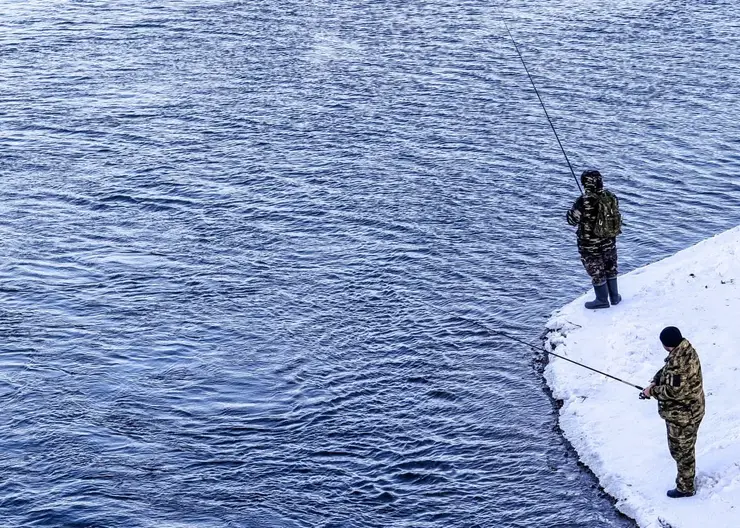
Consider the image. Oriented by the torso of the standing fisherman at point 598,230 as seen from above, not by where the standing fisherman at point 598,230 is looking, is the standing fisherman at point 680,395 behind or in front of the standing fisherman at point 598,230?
behind

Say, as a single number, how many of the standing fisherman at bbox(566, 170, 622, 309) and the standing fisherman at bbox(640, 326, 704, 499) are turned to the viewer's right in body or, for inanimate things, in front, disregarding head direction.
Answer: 0

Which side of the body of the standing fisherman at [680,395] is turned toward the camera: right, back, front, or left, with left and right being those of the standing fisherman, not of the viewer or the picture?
left

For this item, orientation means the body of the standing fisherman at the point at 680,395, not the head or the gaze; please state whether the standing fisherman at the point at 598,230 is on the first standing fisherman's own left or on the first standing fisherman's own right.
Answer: on the first standing fisherman's own right

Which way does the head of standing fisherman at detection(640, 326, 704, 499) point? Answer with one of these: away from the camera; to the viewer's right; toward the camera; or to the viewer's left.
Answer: to the viewer's left

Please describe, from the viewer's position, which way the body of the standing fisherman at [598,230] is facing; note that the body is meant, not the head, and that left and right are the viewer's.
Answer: facing away from the viewer and to the left of the viewer
